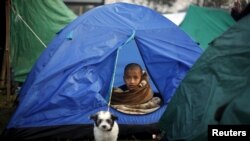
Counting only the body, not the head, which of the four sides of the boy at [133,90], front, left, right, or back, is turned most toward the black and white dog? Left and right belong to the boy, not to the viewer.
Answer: front

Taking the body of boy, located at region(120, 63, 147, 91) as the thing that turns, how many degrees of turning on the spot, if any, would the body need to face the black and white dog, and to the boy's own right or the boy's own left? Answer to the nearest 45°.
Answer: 0° — they already face it

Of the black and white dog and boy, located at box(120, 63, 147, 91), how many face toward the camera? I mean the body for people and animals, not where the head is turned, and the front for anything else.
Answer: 2

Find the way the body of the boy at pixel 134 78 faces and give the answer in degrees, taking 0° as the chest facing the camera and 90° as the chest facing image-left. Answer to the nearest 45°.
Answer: approximately 0°

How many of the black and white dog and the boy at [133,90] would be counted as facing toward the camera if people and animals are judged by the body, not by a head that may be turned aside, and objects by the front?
2
